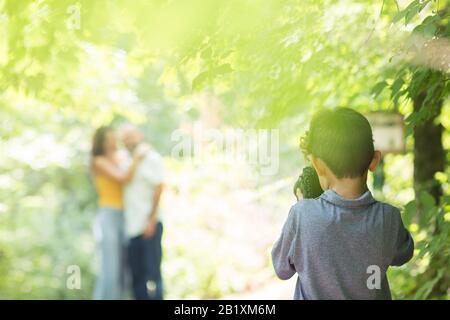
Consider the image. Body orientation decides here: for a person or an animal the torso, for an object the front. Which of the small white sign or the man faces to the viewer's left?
the man

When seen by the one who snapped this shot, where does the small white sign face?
facing the viewer

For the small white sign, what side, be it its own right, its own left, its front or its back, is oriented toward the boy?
front

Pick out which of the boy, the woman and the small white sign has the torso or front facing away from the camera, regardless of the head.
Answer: the boy

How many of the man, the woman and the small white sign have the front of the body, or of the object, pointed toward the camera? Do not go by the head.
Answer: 1

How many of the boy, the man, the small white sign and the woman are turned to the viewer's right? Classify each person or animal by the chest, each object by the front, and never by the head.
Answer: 1

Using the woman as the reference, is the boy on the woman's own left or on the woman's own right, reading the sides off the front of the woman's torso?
on the woman's own right

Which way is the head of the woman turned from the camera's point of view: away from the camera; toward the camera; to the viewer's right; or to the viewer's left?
to the viewer's right

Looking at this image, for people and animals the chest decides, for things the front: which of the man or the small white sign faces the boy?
the small white sign

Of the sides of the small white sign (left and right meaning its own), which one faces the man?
right

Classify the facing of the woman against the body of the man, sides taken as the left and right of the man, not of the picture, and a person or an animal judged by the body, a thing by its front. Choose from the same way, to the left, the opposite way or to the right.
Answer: the opposite way

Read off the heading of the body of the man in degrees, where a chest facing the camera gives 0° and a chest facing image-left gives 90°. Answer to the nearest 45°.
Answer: approximately 90°

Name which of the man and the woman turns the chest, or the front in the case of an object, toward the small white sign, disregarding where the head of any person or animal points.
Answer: the woman

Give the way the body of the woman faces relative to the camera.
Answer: to the viewer's right

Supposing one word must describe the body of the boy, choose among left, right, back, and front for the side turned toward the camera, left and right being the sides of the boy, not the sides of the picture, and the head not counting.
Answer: back
